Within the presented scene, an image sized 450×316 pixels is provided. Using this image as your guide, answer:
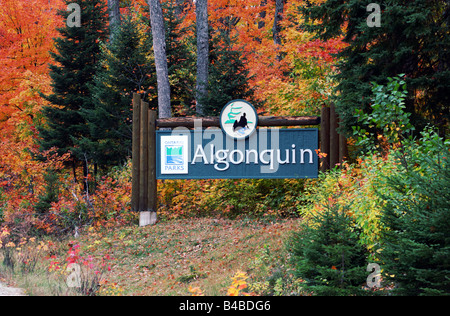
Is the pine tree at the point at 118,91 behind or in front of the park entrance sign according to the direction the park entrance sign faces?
behind

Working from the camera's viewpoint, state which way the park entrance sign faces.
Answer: facing the viewer

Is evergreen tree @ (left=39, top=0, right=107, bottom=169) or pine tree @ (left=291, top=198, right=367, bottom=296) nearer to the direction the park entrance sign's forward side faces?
the pine tree

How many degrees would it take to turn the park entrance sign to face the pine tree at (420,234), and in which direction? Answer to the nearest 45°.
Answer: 0° — it already faces it

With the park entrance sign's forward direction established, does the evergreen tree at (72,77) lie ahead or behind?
behind

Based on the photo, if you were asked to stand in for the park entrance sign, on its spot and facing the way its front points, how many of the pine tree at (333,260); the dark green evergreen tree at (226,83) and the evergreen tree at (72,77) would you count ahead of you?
1

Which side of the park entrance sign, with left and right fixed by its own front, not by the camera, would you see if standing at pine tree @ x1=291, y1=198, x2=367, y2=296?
front

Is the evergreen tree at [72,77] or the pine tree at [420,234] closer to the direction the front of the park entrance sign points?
the pine tree
